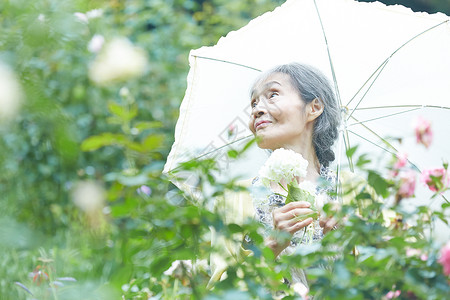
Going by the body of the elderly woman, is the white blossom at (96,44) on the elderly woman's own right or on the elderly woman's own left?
on the elderly woman's own right

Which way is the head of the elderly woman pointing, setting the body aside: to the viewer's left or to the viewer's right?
to the viewer's left

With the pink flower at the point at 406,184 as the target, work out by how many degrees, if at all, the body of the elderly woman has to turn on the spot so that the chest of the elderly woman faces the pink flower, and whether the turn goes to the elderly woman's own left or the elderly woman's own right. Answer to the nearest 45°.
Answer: approximately 45° to the elderly woman's own left

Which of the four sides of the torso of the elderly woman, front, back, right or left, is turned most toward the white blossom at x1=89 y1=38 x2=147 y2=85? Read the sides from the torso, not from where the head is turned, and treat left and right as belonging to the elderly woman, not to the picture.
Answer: right

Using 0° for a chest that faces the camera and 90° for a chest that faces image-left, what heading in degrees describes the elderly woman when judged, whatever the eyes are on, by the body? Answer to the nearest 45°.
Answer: approximately 45°

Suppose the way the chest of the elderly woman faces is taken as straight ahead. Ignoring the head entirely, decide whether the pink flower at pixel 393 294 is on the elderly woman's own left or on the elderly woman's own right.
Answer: on the elderly woman's own left
